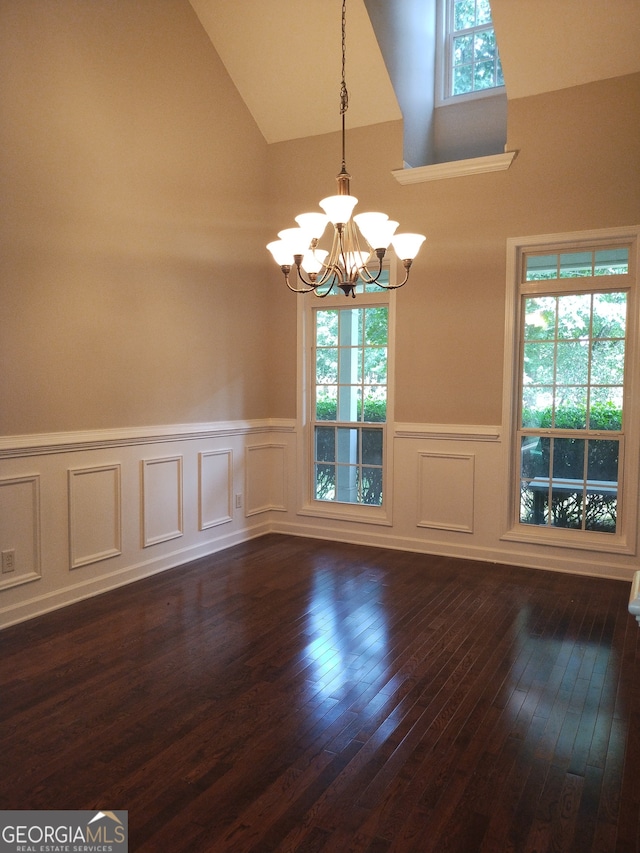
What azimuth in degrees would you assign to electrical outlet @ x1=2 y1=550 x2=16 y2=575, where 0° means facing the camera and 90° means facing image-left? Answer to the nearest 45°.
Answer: approximately 315°

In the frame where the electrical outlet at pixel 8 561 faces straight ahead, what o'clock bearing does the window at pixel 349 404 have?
The window is roughly at 10 o'clock from the electrical outlet.
